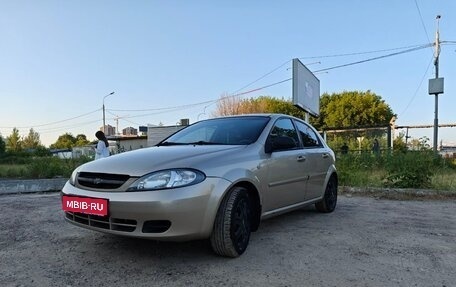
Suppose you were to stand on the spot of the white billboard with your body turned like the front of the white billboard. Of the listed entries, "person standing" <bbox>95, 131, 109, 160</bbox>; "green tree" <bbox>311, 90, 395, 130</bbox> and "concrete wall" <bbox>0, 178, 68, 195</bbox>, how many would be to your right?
2

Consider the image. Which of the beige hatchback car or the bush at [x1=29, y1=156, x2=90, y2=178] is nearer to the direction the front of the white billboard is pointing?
the beige hatchback car

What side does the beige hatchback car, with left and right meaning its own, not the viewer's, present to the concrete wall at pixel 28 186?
right

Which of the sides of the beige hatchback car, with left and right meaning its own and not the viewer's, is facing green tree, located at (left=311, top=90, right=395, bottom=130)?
back
